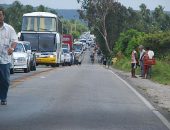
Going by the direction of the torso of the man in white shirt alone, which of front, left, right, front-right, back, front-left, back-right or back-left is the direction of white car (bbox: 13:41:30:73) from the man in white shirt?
back

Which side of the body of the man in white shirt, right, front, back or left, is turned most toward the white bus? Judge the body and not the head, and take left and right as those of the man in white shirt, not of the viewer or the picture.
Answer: back

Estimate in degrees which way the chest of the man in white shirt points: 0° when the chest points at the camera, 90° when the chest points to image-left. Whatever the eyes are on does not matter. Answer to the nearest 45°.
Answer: approximately 0°

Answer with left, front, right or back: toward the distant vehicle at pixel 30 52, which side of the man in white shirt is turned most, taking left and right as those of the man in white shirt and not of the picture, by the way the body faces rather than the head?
back

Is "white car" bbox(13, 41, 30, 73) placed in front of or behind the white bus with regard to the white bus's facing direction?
in front

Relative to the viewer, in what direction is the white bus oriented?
toward the camera

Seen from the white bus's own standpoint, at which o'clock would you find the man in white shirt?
The man in white shirt is roughly at 12 o'clock from the white bus.
